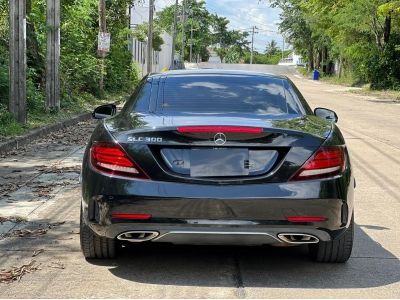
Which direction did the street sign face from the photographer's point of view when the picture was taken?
facing the viewer

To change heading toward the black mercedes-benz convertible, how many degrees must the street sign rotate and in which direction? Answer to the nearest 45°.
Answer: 0° — it already faces it

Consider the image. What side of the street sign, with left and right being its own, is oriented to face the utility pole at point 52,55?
front

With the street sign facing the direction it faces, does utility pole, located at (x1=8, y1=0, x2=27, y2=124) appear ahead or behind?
ahead

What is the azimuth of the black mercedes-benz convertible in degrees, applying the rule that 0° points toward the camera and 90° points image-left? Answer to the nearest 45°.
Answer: approximately 180°

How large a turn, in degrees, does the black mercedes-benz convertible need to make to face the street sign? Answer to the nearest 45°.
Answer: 0° — it already faces it

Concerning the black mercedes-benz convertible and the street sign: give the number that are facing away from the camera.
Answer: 1

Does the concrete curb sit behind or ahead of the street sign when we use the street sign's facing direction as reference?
ahead

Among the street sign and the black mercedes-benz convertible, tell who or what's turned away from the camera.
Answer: the black mercedes-benz convertible

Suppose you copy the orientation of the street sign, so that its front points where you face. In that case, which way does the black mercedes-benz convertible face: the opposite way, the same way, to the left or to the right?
the opposite way
